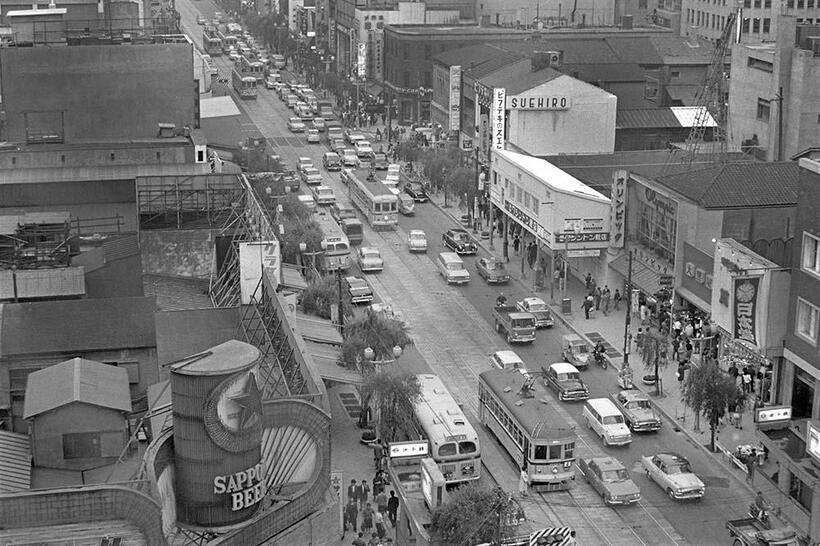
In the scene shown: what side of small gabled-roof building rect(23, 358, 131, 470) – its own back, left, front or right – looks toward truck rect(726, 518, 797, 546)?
left

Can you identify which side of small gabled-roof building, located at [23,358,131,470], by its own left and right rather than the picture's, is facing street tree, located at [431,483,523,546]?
left

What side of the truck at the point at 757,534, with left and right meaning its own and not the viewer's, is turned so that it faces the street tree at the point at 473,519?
right

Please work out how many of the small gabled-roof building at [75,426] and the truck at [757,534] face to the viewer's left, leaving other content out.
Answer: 0

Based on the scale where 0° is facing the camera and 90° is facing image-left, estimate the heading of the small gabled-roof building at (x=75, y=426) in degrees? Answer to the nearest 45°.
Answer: approximately 0°

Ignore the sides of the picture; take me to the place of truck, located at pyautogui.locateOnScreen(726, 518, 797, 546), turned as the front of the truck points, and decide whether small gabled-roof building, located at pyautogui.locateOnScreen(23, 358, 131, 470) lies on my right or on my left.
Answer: on my right
